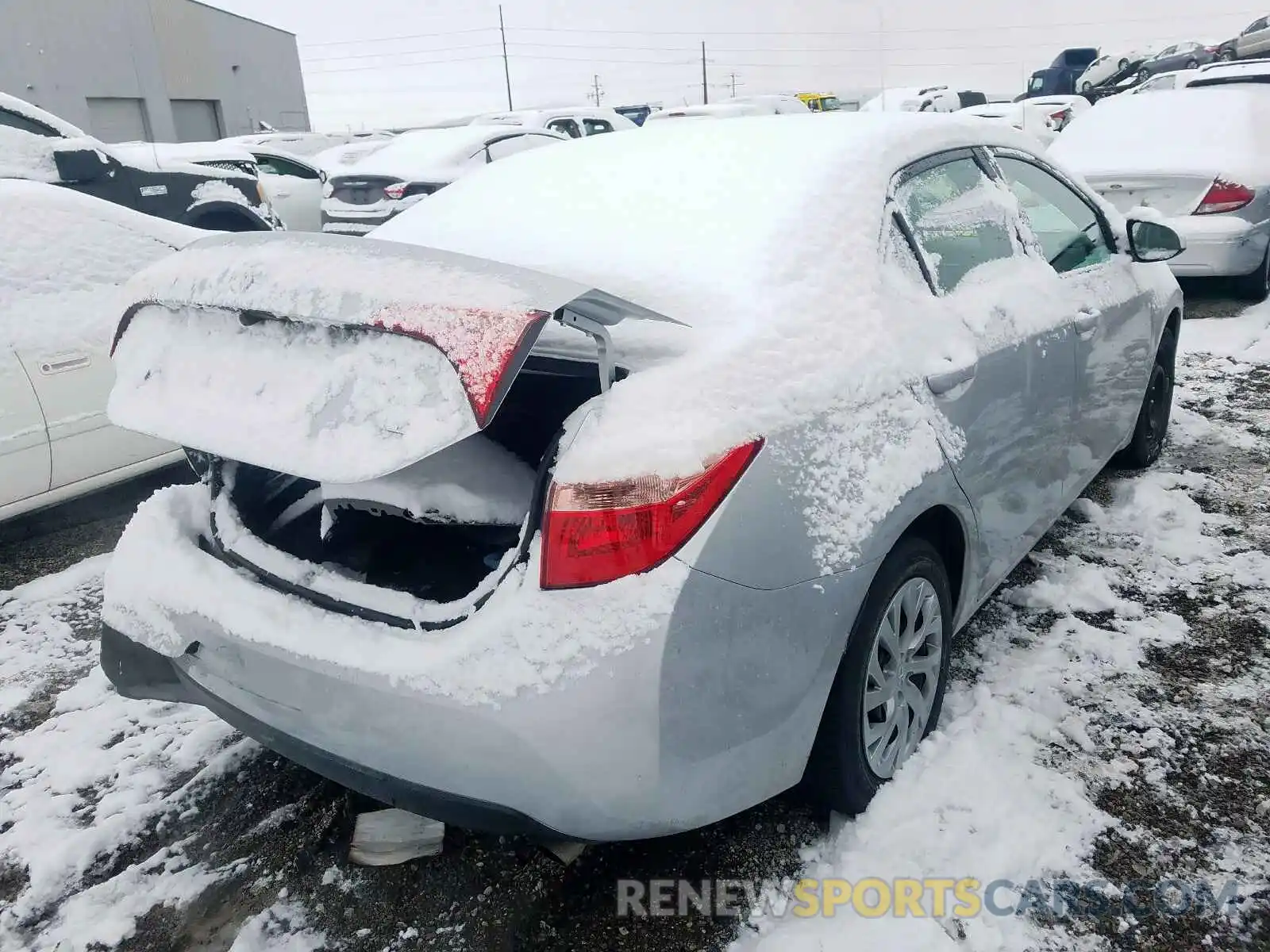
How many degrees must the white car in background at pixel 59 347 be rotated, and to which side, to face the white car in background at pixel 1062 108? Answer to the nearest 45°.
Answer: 0° — it already faces it

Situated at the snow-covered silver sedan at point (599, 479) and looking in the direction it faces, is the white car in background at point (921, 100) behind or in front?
in front

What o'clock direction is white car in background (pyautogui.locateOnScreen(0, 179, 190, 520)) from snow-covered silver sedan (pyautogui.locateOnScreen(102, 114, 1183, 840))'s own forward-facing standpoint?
The white car in background is roughly at 9 o'clock from the snow-covered silver sedan.

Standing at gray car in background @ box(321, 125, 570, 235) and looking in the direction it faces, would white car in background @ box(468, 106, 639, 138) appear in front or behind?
in front

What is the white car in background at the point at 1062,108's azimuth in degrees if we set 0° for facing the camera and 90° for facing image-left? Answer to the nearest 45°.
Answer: approximately 225°

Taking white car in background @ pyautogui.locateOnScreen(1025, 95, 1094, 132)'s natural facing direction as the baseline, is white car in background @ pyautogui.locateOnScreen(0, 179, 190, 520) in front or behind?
behind

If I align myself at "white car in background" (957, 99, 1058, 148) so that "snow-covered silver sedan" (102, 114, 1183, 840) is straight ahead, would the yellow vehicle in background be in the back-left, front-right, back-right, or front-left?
back-right

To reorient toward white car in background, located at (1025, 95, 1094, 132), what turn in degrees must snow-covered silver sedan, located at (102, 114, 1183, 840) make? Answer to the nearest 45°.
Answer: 0° — it already faces it

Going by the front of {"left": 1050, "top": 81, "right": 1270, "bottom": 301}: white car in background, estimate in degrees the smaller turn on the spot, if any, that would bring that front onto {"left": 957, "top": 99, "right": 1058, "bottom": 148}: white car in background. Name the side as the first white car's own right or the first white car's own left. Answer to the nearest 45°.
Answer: approximately 45° to the first white car's own left

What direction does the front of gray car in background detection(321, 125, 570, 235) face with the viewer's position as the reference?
facing away from the viewer and to the right of the viewer

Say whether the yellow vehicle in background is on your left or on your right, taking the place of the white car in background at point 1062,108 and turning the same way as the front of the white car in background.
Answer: on your left

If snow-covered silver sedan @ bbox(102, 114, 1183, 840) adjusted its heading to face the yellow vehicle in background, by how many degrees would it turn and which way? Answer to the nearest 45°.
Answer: approximately 45° to its left

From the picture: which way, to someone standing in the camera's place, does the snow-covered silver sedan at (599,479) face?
facing away from the viewer and to the right of the viewer

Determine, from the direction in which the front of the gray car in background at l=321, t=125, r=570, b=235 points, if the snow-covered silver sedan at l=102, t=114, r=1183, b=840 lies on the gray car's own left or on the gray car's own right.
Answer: on the gray car's own right
